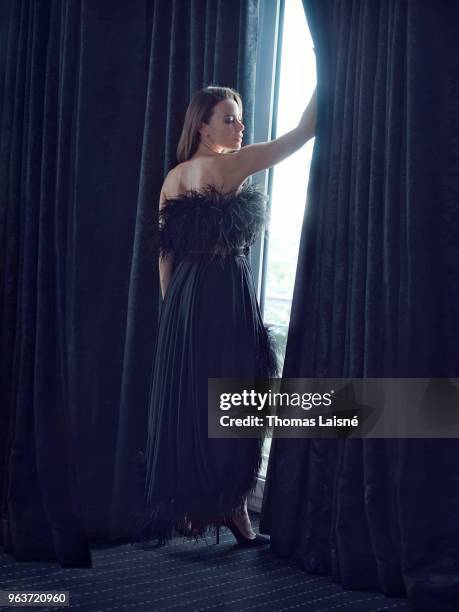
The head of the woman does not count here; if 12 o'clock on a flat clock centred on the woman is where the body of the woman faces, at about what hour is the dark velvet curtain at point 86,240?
The dark velvet curtain is roughly at 9 o'clock from the woman.

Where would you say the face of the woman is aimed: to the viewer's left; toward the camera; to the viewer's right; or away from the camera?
to the viewer's right

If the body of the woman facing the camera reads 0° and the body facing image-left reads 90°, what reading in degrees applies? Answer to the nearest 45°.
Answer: approximately 225°
